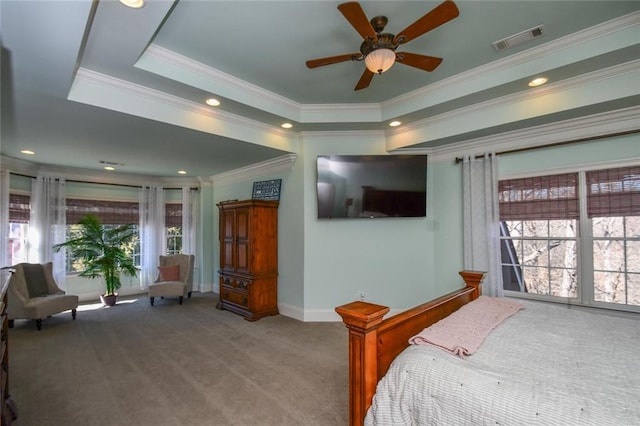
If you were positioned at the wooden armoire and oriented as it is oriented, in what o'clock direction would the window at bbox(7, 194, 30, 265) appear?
The window is roughly at 2 o'clock from the wooden armoire.

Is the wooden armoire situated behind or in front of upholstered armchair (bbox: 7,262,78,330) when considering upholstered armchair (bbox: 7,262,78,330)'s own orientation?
in front

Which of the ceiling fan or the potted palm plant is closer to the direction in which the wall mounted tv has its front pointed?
the ceiling fan

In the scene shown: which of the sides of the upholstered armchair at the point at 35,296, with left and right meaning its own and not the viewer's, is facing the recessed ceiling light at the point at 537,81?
front

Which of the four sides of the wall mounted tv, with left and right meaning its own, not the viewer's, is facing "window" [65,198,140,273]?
right

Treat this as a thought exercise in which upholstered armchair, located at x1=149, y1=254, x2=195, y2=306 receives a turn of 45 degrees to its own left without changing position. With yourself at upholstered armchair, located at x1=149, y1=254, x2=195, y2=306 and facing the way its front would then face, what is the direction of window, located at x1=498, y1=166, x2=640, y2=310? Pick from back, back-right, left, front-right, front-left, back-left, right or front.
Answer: front-left

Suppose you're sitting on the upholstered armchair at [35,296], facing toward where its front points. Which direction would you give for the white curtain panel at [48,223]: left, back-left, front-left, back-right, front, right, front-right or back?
back-left

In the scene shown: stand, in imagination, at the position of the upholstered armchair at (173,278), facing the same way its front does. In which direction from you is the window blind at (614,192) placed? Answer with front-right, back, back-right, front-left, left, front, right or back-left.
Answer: left

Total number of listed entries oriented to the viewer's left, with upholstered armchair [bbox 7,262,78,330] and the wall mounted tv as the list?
0

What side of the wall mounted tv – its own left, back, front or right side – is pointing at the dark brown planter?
right

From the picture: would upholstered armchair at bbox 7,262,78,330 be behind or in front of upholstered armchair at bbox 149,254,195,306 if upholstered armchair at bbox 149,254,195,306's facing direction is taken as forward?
in front

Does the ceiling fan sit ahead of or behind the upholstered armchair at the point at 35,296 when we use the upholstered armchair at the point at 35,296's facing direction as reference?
ahead

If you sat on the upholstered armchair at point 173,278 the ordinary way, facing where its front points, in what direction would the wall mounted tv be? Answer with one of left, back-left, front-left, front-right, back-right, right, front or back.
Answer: left

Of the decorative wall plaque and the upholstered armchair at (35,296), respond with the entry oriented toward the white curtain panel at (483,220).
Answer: the upholstered armchair

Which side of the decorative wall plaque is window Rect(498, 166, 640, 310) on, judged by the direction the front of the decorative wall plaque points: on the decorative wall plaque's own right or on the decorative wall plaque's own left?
on the decorative wall plaque's own left

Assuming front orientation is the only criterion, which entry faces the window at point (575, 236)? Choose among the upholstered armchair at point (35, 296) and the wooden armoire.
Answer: the upholstered armchair

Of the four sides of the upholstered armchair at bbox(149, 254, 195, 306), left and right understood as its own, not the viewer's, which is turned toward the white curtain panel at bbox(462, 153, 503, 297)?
left

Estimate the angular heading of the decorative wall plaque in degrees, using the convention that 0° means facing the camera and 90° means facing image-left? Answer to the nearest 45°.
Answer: approximately 45°

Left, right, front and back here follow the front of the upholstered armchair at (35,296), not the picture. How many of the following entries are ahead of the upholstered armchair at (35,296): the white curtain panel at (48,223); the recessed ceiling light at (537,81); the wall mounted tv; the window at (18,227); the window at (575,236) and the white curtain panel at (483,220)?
4

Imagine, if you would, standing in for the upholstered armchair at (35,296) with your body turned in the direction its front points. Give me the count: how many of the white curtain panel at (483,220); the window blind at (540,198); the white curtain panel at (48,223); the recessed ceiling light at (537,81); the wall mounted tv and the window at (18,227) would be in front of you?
4
